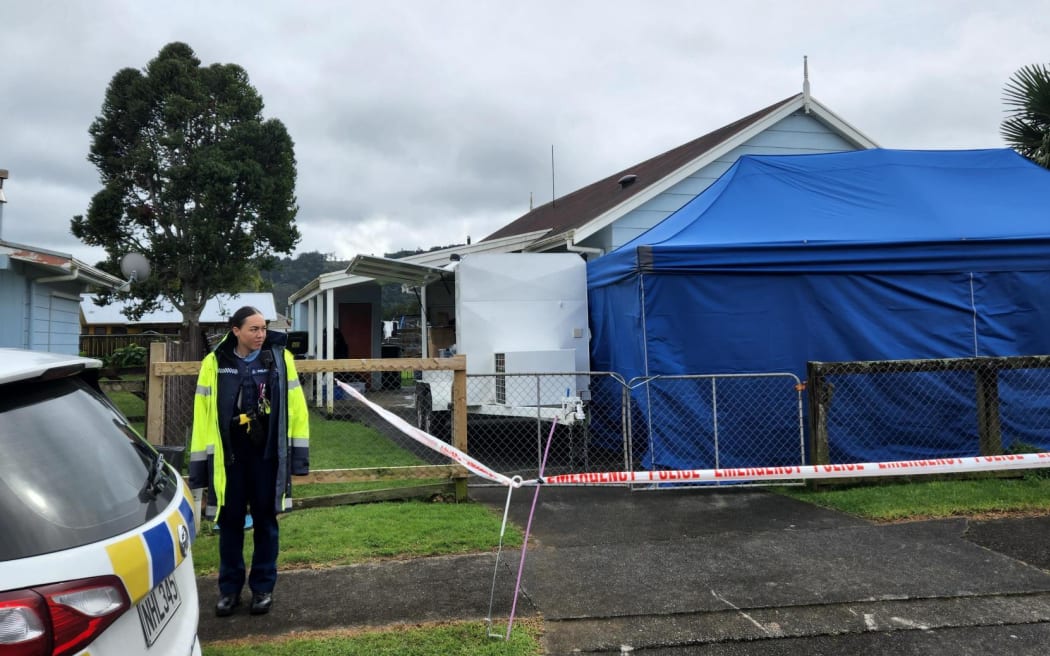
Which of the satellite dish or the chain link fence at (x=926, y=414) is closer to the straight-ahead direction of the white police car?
the satellite dish

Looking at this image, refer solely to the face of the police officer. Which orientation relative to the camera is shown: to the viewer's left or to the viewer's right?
to the viewer's right

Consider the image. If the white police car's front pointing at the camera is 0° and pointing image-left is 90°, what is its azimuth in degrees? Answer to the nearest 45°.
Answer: approximately 135°

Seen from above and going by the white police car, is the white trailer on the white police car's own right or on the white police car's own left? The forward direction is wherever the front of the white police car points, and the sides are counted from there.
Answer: on the white police car's own right

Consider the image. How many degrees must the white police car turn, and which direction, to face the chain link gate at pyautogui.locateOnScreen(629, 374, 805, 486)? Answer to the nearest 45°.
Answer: approximately 90° to its right

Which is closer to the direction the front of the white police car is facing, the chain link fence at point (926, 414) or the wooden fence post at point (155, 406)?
the wooden fence post

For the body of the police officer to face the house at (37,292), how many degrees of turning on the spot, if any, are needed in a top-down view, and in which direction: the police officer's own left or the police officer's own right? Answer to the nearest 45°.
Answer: approximately 180°

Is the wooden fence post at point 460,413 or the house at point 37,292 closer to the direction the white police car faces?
the house

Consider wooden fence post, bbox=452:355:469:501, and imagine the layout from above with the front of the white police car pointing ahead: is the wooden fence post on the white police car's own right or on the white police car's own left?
on the white police car's own right

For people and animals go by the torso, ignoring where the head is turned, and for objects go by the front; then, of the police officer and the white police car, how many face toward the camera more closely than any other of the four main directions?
1

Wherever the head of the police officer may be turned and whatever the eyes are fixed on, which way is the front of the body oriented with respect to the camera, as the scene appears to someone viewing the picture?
toward the camera

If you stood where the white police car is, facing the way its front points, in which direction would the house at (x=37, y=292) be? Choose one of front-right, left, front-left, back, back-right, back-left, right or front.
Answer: front-right

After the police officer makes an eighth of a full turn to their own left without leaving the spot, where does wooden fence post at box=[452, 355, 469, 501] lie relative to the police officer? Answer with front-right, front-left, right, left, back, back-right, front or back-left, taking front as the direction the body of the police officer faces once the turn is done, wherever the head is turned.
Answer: left

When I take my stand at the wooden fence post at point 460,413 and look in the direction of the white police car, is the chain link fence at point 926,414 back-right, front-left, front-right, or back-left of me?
back-left

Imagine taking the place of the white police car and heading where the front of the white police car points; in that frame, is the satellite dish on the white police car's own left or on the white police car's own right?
on the white police car's own right

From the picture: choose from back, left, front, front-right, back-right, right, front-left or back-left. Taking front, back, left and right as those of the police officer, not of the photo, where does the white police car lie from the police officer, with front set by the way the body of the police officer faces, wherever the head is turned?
front
